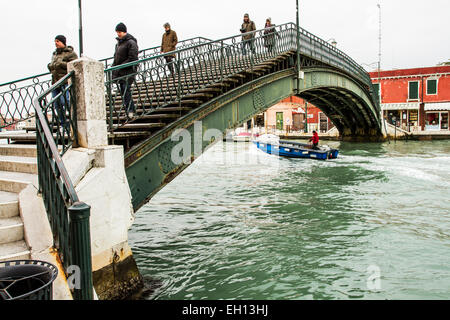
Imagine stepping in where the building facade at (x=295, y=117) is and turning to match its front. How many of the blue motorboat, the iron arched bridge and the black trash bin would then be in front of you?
3

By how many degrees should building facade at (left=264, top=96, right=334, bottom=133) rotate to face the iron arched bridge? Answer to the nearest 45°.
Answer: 0° — it already faces it

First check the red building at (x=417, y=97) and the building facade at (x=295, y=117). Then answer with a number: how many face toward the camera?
2

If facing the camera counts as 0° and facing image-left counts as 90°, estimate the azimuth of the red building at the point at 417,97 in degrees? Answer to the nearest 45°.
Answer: approximately 0°

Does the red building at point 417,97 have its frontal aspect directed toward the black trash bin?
yes

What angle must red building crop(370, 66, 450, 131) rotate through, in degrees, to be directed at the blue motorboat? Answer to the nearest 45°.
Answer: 0° — it already faces it

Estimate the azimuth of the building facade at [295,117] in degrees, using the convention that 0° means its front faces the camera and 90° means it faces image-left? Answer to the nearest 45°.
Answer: approximately 0°
